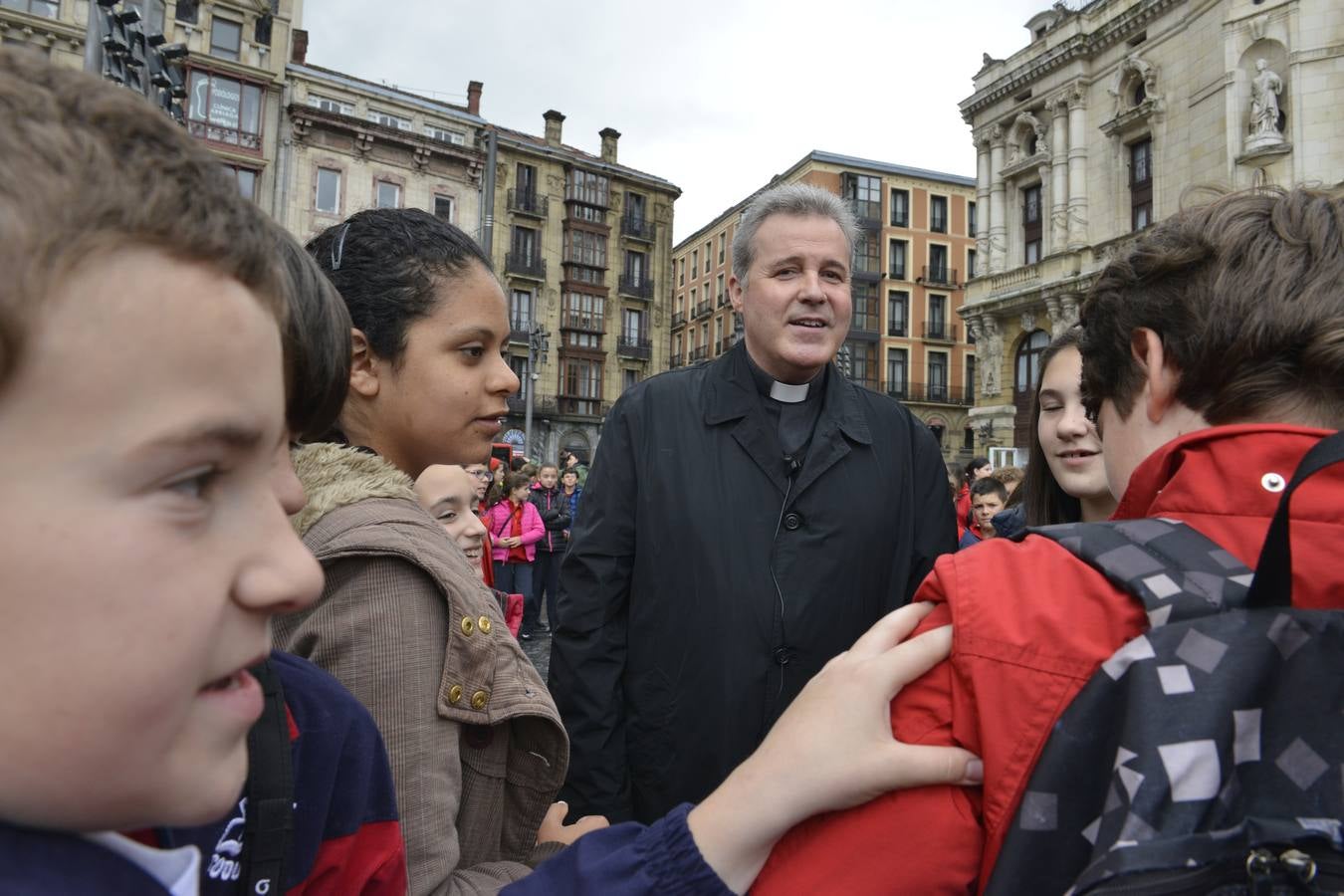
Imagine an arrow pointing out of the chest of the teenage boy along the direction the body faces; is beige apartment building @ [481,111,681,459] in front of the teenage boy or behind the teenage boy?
in front

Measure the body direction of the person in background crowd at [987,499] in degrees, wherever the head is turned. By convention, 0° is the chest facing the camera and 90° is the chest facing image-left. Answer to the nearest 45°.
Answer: approximately 45°

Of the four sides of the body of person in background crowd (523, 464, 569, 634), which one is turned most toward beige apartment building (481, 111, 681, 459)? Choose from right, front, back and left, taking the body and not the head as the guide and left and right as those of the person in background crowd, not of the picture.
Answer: back

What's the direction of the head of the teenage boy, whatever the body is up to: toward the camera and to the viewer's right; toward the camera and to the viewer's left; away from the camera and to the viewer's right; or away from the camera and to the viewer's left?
away from the camera and to the viewer's left

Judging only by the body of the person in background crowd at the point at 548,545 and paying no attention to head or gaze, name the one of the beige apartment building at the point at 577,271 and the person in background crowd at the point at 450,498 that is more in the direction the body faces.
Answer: the person in background crowd

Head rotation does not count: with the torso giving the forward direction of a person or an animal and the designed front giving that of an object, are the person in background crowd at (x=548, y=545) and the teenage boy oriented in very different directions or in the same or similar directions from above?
very different directions

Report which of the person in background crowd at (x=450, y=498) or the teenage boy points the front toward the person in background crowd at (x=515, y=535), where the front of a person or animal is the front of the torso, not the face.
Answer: the teenage boy

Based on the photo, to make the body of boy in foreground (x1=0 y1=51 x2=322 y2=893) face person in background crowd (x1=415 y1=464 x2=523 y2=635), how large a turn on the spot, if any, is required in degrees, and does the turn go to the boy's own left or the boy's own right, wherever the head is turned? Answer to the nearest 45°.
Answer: approximately 90° to the boy's own left

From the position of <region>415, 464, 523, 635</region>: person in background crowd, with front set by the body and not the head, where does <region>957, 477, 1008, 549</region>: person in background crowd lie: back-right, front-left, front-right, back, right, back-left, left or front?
left

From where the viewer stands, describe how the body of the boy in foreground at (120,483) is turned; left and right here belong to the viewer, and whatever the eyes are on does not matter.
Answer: facing to the right of the viewer

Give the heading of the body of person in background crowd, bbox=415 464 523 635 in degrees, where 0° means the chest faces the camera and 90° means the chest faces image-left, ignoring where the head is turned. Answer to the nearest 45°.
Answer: approximately 315°

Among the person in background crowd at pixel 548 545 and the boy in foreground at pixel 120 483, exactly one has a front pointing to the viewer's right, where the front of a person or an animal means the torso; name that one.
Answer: the boy in foreground

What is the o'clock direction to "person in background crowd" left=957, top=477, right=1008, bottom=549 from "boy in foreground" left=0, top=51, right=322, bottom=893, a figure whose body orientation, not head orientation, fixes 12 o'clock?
The person in background crowd is roughly at 11 o'clock from the boy in foreground.
